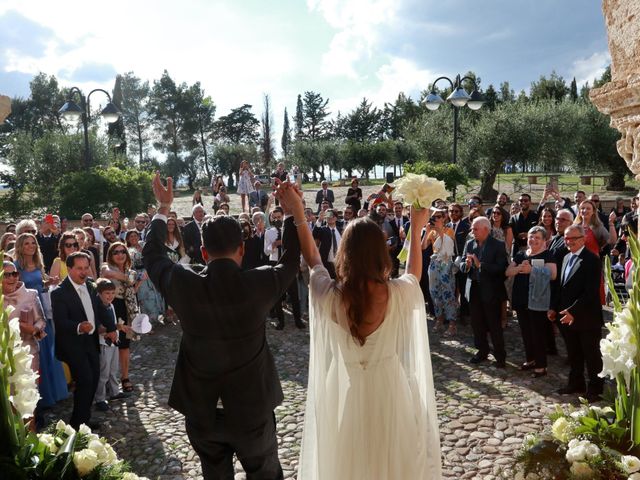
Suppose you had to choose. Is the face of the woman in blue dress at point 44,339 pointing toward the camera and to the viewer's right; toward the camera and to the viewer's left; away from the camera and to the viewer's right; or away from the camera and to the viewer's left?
toward the camera and to the viewer's right

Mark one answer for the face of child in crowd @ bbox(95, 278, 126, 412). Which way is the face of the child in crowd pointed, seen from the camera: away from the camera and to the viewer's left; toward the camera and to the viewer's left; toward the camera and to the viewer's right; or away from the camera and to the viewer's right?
toward the camera and to the viewer's right

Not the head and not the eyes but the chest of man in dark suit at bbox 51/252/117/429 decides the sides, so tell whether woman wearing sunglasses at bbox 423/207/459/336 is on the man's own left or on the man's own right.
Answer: on the man's own left

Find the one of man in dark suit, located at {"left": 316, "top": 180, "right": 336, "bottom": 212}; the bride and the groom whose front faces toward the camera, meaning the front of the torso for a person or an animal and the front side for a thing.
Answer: the man in dark suit

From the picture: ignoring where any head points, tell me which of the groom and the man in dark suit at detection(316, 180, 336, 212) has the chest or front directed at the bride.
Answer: the man in dark suit

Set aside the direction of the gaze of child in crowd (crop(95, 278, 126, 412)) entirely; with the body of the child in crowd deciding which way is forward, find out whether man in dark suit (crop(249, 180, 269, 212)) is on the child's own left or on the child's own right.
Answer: on the child's own left

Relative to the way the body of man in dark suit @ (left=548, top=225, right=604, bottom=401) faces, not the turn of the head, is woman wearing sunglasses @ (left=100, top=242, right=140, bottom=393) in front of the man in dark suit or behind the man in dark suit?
in front

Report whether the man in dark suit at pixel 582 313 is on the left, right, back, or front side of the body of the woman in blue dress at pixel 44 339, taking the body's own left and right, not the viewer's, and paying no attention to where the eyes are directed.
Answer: front

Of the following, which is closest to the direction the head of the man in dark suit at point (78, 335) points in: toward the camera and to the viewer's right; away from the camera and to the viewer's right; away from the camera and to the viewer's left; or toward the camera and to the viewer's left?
toward the camera and to the viewer's right

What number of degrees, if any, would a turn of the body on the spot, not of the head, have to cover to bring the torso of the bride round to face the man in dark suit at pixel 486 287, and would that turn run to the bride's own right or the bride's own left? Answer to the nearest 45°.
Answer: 0° — they already face them

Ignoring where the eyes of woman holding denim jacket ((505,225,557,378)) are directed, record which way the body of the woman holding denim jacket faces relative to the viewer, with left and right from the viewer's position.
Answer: facing the viewer and to the left of the viewer

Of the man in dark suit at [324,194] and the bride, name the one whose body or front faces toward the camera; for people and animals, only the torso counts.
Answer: the man in dark suit

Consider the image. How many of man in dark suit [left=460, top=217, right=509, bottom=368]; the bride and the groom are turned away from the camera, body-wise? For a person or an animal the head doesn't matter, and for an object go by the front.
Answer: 2

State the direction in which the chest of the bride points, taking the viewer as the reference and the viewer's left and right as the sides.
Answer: facing away from the viewer

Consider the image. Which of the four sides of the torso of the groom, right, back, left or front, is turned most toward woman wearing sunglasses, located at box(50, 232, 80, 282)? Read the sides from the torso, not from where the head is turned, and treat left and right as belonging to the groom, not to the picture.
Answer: front

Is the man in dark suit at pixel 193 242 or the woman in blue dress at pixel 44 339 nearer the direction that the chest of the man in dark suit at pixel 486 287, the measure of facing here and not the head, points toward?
the woman in blue dress

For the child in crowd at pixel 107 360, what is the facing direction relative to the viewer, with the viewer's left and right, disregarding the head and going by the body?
facing the viewer and to the right of the viewer

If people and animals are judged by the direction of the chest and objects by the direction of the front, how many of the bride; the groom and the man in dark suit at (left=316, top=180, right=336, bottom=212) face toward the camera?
1

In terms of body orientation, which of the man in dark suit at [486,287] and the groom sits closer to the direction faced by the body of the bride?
the man in dark suit

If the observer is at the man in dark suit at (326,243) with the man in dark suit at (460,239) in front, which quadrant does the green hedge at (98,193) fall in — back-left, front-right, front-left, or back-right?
back-left

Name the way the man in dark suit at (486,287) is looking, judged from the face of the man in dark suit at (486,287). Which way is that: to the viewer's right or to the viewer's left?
to the viewer's left

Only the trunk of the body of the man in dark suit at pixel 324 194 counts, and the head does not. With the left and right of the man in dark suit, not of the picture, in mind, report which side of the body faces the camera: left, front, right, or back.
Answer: front
